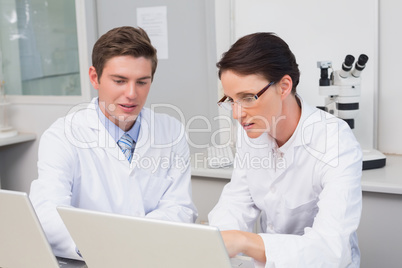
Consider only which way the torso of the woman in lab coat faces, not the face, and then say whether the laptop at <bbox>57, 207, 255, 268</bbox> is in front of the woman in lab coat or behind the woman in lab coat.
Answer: in front

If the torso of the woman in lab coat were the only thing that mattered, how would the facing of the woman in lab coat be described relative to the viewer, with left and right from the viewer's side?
facing the viewer and to the left of the viewer

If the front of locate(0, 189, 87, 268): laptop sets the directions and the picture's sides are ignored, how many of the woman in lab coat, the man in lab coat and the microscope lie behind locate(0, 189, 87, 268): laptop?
0

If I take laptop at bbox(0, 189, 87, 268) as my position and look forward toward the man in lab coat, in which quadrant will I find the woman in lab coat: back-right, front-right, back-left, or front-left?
front-right

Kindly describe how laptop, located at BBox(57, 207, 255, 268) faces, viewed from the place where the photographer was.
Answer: facing away from the viewer and to the right of the viewer

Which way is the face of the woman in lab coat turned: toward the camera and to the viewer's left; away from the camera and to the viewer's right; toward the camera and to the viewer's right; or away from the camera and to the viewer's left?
toward the camera and to the viewer's left

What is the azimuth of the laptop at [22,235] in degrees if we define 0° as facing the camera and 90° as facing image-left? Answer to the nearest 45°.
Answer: approximately 225°

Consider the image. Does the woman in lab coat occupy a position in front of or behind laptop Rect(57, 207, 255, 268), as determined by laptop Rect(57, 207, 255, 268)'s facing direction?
in front

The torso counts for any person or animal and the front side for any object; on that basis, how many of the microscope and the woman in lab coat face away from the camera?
0

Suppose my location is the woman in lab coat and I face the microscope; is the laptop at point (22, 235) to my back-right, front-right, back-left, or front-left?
back-left

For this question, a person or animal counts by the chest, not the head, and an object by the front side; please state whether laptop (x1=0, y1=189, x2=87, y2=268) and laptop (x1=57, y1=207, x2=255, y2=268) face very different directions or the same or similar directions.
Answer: same or similar directions

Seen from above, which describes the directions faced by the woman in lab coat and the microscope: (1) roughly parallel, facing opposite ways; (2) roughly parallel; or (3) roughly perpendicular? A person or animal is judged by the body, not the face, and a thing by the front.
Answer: roughly perpendicular

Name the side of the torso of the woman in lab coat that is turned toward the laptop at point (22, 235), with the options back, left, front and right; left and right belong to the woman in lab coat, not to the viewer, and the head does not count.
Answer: front

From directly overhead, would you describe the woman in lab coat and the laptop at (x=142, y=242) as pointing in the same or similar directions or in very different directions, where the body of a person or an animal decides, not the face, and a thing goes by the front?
very different directions
